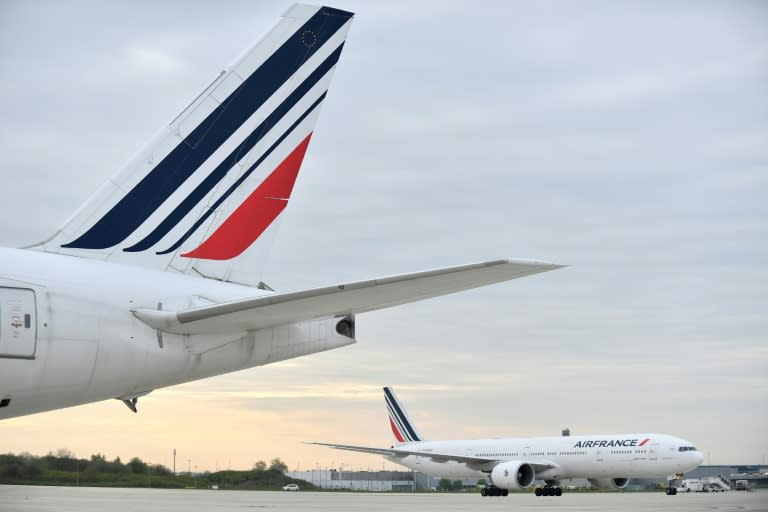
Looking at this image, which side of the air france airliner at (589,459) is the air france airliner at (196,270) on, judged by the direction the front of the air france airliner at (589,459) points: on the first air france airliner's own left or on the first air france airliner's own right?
on the first air france airliner's own right

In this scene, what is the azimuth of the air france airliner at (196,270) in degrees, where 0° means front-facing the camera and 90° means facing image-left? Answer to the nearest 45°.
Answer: approximately 45°

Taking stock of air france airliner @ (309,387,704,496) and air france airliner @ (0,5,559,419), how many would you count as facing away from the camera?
0

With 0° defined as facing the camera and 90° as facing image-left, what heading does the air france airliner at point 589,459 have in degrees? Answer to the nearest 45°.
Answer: approximately 315°
